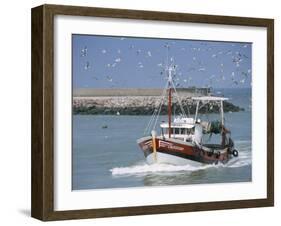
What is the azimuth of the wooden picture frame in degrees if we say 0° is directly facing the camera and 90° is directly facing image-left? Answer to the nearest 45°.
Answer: approximately 315°
